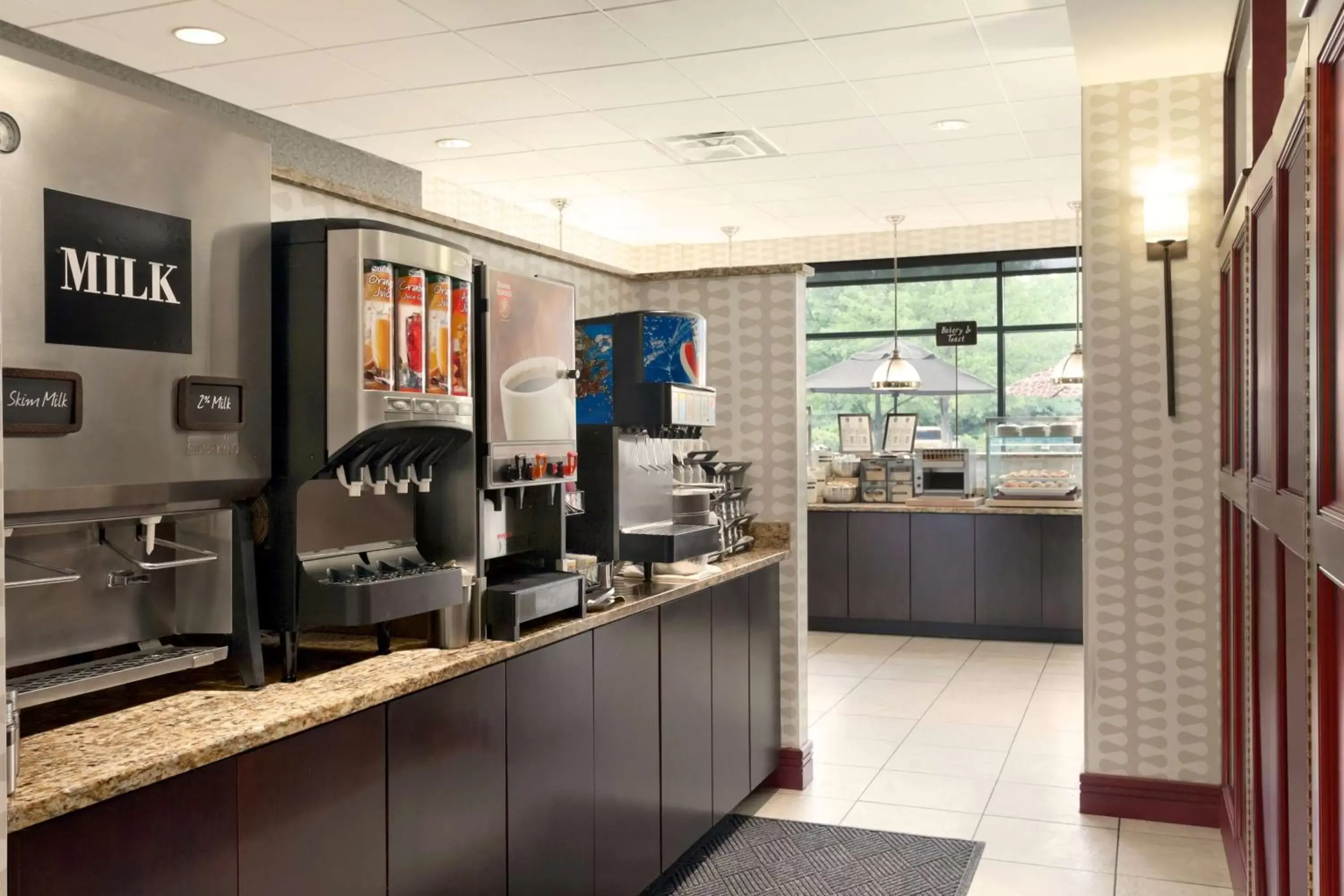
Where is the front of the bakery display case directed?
toward the camera

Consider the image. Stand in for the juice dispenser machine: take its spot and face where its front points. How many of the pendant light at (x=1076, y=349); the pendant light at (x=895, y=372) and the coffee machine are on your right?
0

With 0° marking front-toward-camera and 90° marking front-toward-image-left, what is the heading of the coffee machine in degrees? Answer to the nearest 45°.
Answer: approximately 315°

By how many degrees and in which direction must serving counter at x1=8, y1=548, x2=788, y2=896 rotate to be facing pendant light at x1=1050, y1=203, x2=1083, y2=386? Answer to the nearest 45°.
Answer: approximately 90° to its left

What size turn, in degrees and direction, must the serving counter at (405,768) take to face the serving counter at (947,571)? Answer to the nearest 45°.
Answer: approximately 90° to its left

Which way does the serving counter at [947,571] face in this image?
toward the camera

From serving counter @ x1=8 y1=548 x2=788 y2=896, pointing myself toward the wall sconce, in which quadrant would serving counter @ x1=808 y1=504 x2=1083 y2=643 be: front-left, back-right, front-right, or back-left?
front-left

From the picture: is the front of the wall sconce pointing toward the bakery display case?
no

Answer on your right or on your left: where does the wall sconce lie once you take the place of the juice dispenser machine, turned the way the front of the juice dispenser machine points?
on your left

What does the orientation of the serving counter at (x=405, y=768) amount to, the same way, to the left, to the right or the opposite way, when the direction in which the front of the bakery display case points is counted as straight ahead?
to the left

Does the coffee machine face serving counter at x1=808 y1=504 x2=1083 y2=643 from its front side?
no

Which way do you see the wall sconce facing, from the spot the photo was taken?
facing the viewer

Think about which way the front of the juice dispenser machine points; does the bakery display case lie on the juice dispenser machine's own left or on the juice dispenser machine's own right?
on the juice dispenser machine's own left

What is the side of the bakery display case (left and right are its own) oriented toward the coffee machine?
front

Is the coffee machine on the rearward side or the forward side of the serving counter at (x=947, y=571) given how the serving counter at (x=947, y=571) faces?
on the forward side

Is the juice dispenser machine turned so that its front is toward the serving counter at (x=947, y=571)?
no
